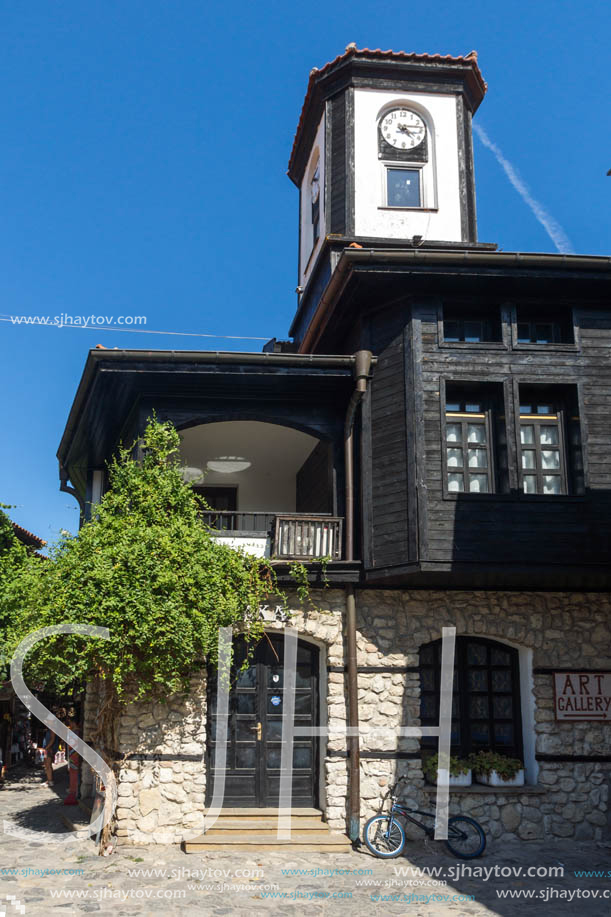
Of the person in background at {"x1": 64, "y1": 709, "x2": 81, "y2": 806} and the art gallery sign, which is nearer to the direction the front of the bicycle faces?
the person in background

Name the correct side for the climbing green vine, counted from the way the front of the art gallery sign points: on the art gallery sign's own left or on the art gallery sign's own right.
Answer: on the art gallery sign's own right

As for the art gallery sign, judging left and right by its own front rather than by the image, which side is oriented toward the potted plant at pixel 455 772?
right

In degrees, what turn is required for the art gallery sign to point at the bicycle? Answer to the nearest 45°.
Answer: approximately 45° to its right

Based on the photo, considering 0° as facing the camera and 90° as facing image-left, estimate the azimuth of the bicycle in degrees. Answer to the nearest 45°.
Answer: approximately 90°

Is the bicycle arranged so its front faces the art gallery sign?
no

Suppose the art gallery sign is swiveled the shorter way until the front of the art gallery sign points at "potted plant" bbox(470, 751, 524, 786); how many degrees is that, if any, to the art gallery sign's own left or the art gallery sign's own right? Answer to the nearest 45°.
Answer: approximately 90° to the art gallery sign's own right

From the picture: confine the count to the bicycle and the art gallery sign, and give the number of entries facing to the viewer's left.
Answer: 1

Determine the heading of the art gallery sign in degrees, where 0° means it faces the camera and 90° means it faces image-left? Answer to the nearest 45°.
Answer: approximately 0°

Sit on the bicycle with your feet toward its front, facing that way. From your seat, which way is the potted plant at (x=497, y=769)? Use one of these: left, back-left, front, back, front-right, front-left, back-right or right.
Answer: back-right

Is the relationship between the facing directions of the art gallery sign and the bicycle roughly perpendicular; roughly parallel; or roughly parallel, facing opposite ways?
roughly perpendicular

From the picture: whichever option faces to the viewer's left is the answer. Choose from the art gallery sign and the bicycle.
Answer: the bicycle

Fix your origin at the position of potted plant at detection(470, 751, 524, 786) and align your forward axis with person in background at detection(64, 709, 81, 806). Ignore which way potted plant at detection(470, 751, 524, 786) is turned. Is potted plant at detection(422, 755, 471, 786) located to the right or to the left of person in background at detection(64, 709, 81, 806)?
left
